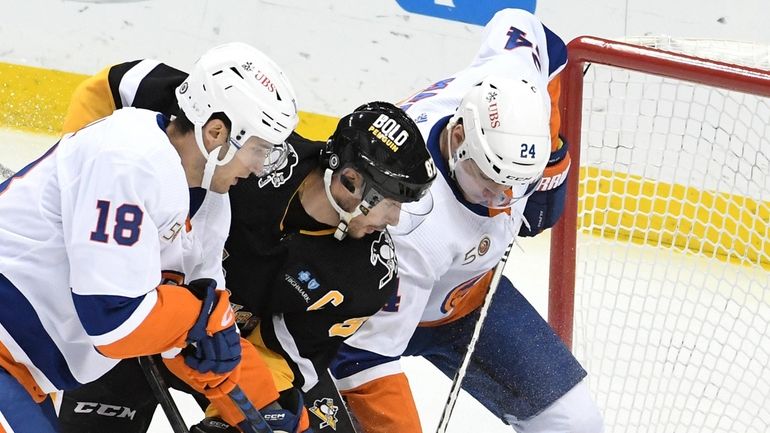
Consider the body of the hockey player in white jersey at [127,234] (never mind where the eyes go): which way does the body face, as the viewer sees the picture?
to the viewer's right

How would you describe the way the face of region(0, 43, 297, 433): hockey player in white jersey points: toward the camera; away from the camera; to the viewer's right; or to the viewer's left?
to the viewer's right

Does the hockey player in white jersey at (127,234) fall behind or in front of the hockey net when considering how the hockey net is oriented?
in front

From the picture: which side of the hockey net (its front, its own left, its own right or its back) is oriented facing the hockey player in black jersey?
front

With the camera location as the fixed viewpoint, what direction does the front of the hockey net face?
facing the viewer and to the left of the viewer

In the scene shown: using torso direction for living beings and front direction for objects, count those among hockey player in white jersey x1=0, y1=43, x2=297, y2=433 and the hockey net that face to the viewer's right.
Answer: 1
